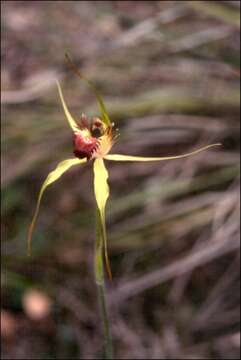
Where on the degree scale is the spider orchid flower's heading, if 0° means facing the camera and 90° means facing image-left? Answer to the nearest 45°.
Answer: approximately 45°
